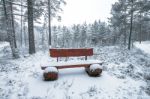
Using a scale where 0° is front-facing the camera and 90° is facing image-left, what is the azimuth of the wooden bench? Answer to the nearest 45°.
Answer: approximately 0°
